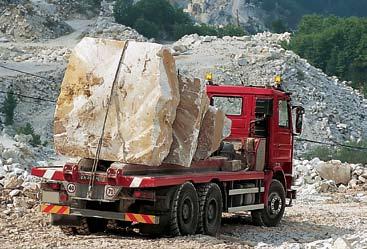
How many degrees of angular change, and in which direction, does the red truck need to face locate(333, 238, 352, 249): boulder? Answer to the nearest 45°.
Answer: approximately 90° to its right

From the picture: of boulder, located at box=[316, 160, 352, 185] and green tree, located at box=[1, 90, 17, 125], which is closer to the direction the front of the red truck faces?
the boulder

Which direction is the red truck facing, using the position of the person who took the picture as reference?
facing away from the viewer and to the right of the viewer

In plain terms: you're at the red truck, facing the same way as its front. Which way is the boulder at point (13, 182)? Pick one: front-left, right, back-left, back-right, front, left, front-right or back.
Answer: left

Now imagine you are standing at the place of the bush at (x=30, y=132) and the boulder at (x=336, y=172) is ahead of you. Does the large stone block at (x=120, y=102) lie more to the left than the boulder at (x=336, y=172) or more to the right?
right

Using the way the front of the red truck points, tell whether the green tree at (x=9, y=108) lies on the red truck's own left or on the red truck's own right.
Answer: on the red truck's own left

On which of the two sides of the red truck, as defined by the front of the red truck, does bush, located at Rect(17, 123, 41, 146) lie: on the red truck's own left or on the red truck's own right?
on the red truck's own left
